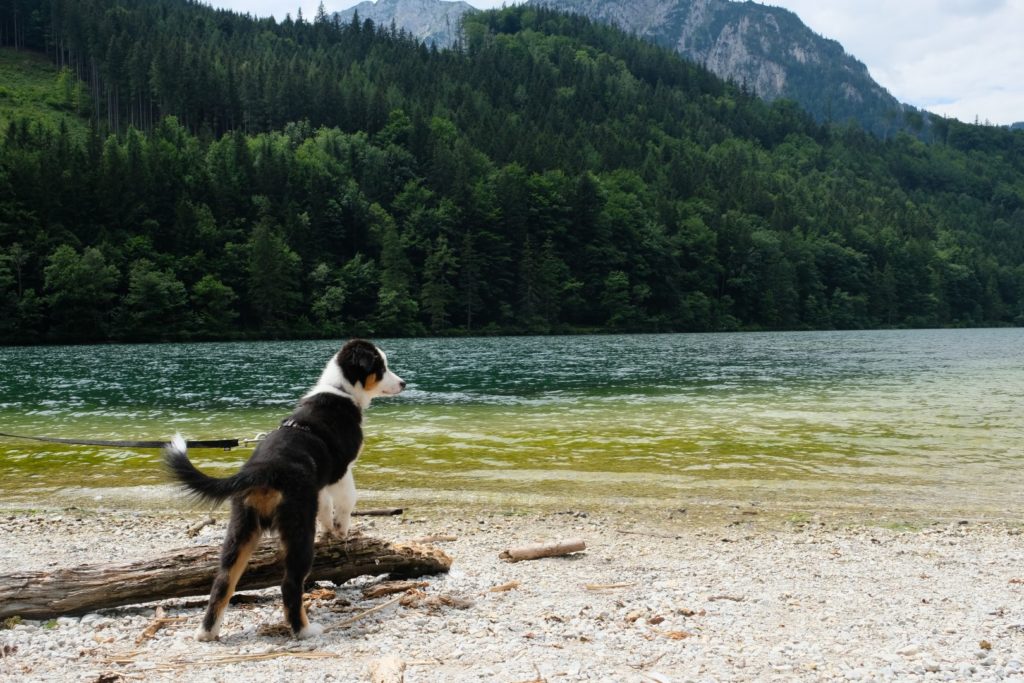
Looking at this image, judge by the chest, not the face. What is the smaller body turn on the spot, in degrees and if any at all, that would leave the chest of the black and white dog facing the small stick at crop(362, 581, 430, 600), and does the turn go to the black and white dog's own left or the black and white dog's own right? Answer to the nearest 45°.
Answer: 0° — it already faces it

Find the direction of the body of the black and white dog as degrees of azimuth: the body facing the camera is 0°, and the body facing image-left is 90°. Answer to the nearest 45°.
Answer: approximately 225°

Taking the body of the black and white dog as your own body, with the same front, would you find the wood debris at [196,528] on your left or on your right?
on your left
